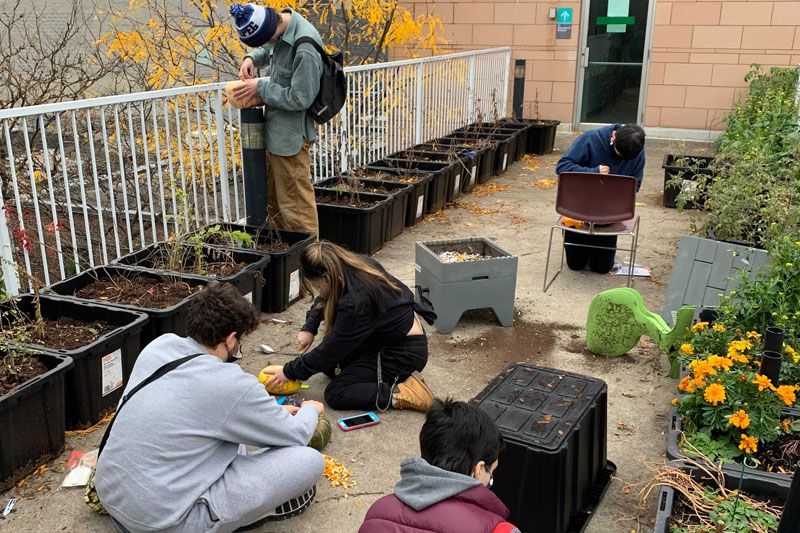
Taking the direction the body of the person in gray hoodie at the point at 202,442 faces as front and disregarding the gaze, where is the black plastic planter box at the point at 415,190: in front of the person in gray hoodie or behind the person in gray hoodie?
in front

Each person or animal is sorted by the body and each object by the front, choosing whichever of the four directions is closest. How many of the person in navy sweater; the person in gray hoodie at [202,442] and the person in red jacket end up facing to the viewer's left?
0

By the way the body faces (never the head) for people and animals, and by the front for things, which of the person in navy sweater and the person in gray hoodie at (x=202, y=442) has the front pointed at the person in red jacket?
the person in navy sweater

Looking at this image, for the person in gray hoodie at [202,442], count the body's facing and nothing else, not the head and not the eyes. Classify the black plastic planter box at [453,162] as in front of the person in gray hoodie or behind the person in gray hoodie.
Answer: in front

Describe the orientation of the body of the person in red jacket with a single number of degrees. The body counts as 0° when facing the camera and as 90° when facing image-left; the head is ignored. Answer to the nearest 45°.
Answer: approximately 225°

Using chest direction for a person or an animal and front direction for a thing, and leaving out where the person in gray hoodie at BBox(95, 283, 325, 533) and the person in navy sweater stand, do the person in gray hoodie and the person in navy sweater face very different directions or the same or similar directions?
very different directions

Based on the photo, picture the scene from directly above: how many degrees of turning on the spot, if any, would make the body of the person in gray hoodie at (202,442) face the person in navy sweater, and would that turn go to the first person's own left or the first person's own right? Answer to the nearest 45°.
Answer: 0° — they already face them

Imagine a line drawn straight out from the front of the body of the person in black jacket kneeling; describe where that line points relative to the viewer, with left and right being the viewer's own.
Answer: facing to the left of the viewer

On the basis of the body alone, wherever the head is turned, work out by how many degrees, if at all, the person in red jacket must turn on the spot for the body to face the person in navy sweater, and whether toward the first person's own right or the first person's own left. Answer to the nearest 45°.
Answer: approximately 45° to the first person's own left

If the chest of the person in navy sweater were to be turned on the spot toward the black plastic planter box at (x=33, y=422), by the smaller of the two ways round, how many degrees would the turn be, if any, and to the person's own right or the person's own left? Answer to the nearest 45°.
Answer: approximately 45° to the person's own right

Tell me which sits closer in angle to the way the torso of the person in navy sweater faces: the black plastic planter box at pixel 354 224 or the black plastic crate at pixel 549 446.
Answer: the black plastic crate

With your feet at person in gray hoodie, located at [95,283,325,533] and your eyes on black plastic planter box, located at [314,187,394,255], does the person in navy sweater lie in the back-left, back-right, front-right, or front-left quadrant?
front-right

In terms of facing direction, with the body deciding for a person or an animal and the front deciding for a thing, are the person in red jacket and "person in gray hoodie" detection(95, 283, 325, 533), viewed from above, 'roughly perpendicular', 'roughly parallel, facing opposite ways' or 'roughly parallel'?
roughly parallel

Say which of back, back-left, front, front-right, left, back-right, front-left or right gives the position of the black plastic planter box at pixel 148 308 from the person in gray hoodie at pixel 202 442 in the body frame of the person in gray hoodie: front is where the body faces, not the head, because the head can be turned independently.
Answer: front-left

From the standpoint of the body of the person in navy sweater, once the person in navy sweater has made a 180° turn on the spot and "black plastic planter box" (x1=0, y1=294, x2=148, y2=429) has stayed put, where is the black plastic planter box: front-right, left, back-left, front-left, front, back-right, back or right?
back-left

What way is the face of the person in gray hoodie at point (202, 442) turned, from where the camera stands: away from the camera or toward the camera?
away from the camera

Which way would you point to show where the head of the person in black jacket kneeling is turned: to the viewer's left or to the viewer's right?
to the viewer's left

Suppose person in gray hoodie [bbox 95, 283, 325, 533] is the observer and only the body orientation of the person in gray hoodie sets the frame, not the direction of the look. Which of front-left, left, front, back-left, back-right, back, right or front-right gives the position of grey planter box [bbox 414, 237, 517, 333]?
front

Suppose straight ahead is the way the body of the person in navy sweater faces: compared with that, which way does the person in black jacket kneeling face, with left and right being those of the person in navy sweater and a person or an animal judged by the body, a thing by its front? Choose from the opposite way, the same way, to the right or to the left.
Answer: to the right
